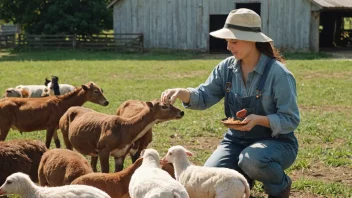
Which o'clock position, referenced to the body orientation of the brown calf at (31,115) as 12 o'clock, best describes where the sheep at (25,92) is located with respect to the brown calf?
The sheep is roughly at 9 o'clock from the brown calf.

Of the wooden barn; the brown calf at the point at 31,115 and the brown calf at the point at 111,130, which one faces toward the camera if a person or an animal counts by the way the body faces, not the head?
the wooden barn

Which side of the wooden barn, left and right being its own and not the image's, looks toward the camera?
front

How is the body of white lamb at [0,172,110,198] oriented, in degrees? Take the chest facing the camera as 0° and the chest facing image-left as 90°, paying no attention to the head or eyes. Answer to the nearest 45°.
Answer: approximately 90°

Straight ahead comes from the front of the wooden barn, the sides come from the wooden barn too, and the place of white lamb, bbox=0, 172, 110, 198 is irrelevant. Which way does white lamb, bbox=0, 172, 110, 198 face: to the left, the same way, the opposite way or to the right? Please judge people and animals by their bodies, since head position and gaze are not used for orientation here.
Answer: to the right

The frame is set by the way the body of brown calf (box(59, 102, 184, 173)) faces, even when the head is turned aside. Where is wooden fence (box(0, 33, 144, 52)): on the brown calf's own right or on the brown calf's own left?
on the brown calf's own left

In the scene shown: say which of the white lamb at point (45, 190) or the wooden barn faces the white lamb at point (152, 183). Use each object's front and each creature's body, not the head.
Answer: the wooden barn

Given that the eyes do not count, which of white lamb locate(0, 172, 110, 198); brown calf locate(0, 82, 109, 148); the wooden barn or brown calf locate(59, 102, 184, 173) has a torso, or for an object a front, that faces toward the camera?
the wooden barn

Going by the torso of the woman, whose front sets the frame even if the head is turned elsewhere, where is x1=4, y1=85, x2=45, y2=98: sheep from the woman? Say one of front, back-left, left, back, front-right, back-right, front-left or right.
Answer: right

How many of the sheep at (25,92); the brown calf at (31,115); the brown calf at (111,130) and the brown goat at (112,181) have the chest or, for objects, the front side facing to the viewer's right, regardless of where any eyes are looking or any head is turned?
3

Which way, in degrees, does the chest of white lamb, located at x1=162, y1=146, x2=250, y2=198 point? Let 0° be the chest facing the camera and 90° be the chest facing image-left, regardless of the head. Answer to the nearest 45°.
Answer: approximately 90°

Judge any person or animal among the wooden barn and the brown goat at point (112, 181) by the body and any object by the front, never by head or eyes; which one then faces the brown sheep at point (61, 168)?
the wooden barn

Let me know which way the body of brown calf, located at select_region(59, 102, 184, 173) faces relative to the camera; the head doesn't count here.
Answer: to the viewer's right

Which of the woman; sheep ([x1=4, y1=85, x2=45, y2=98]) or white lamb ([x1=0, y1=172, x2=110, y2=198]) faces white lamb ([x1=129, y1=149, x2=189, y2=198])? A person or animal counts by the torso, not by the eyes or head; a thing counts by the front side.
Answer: the woman

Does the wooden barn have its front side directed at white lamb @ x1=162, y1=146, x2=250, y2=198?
yes

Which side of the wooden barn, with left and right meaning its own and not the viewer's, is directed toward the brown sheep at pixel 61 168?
front

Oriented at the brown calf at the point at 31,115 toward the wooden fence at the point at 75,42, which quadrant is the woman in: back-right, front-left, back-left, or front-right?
back-right
